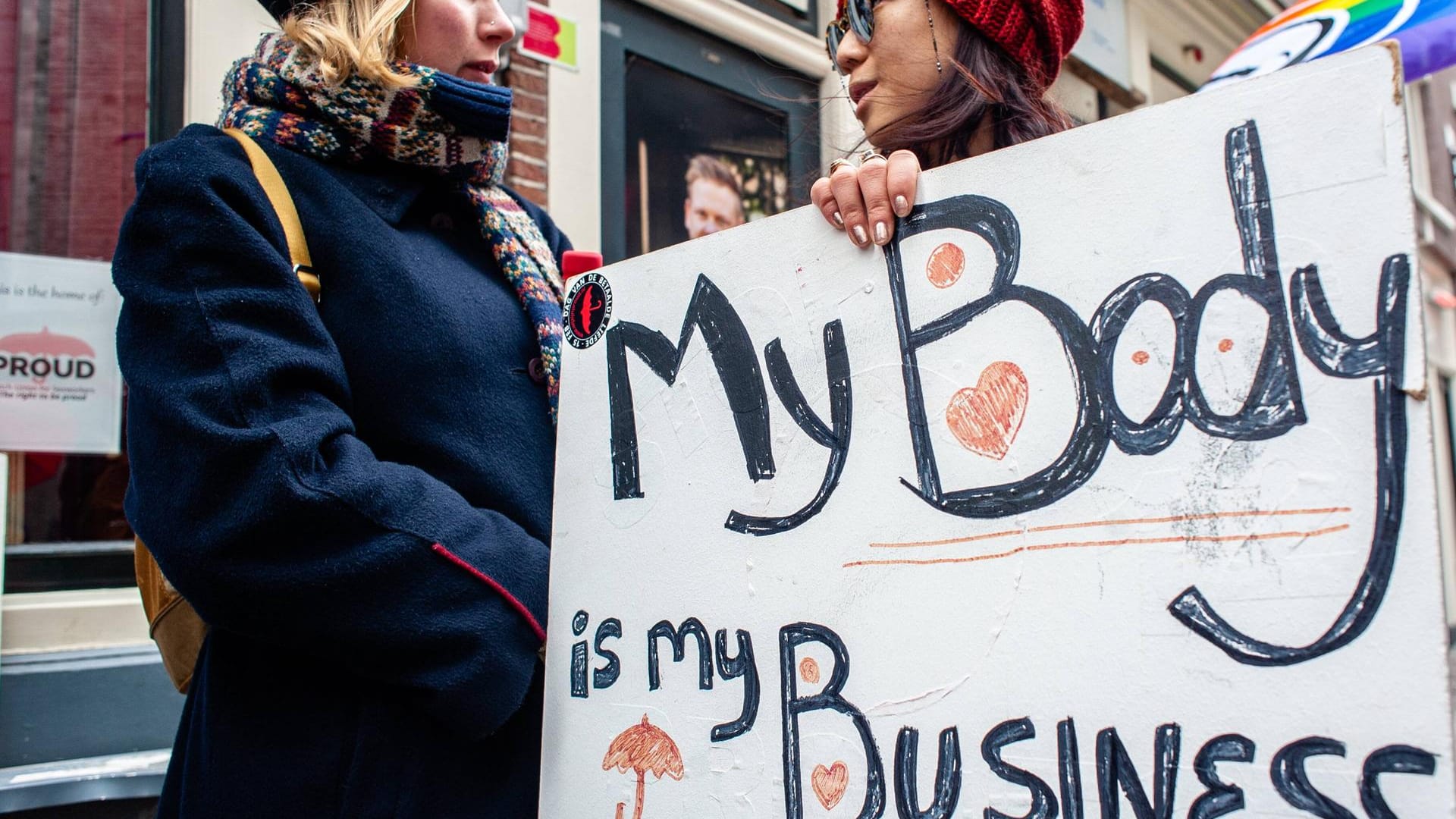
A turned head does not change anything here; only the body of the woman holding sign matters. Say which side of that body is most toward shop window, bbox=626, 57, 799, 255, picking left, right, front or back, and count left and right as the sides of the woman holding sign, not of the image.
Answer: right

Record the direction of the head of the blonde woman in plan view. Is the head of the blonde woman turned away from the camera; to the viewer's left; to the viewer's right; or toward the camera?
to the viewer's right

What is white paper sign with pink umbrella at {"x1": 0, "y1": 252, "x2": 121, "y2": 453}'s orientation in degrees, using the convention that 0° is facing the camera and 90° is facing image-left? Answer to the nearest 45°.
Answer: approximately 0°

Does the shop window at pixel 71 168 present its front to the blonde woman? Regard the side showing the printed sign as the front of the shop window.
yes

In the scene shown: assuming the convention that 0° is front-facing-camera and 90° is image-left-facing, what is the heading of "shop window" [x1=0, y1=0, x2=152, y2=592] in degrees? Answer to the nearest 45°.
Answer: approximately 0°

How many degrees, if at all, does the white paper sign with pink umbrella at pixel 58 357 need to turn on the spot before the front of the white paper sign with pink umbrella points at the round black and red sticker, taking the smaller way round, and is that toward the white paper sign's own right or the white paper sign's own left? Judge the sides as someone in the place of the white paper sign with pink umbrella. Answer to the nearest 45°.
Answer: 0° — it already faces it

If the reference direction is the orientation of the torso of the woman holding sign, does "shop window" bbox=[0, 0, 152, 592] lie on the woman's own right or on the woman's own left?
on the woman's own right

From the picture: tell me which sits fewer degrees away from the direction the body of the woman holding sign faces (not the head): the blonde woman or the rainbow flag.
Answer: the blonde woman
